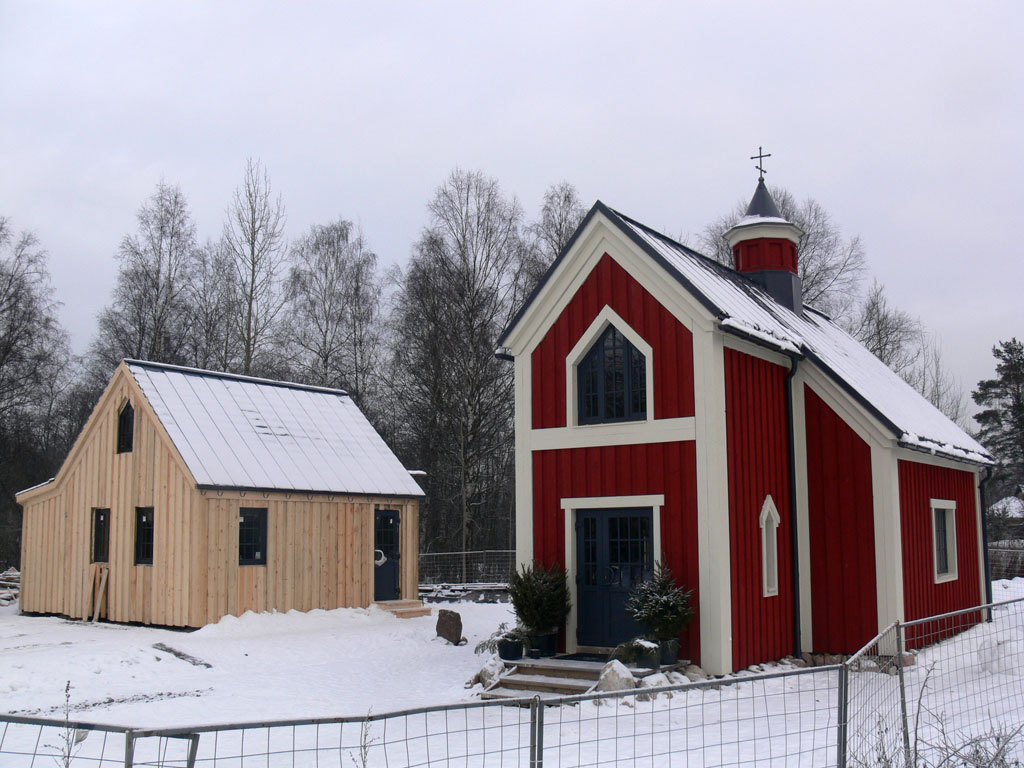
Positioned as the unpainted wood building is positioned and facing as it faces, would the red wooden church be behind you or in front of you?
in front

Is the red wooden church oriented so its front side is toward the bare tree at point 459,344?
no

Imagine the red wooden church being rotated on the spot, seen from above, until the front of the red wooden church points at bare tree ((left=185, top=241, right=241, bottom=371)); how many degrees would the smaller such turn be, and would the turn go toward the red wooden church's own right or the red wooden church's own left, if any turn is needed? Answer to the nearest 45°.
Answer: approximately 90° to the red wooden church's own right

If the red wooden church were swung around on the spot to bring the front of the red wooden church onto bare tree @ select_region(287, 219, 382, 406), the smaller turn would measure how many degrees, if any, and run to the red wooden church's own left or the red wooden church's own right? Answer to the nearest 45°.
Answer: approximately 90° to the red wooden church's own right

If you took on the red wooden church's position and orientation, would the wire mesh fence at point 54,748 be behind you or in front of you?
in front

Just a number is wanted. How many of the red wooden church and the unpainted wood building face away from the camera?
0

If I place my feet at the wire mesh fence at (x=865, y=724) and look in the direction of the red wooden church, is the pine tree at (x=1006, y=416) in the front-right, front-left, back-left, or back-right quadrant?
front-right

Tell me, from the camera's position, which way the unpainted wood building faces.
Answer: facing the viewer and to the right of the viewer

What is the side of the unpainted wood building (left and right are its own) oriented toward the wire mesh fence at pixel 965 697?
front

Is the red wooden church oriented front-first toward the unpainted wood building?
no

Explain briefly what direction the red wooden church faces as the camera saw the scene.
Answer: facing the viewer and to the left of the viewer

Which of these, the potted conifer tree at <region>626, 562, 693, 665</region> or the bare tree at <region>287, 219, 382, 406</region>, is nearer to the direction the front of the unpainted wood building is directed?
the potted conifer tree

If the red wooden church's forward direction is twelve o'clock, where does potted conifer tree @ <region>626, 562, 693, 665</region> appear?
The potted conifer tree is roughly at 11 o'clock from the red wooden church.

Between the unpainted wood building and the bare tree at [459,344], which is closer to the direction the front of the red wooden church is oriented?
the unpainted wood building

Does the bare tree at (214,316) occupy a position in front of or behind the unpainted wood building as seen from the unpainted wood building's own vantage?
behind

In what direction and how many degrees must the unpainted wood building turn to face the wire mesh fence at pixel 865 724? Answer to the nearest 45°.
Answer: approximately 45° to its right
